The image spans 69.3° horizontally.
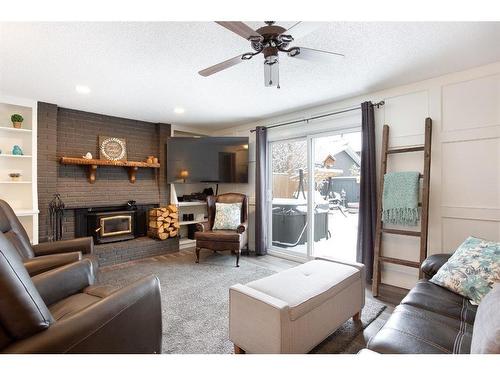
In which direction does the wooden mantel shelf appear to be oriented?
toward the camera

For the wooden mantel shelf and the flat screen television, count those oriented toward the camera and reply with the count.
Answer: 2

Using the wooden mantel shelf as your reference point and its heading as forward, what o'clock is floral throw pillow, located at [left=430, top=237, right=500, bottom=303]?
The floral throw pillow is roughly at 11 o'clock from the wooden mantel shelf.

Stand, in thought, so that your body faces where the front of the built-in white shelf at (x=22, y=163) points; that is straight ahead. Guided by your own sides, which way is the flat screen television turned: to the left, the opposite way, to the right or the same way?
to the right

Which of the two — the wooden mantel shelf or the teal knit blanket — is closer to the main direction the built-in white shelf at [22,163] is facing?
the teal knit blanket

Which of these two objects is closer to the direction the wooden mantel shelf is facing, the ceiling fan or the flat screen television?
the ceiling fan

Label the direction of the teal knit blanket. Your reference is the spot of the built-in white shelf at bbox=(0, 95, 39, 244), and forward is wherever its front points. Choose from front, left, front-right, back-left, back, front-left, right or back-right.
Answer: front

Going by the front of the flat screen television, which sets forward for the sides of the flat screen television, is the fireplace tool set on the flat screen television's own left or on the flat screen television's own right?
on the flat screen television's own right

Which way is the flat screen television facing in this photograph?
toward the camera
